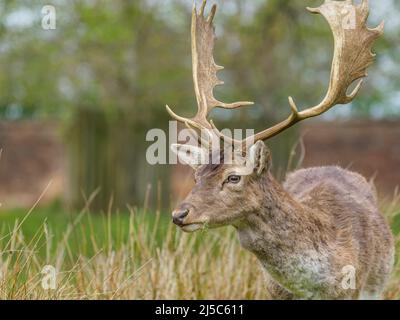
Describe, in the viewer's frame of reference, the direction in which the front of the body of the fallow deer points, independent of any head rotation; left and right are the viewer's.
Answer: facing the viewer and to the left of the viewer
